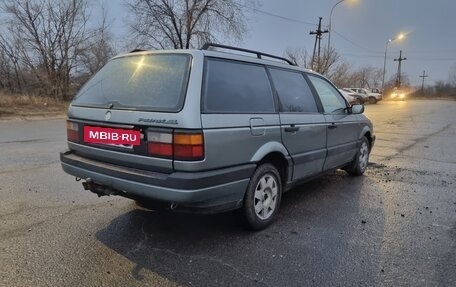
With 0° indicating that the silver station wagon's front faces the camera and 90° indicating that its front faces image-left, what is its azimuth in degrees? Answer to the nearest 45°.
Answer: approximately 225°
